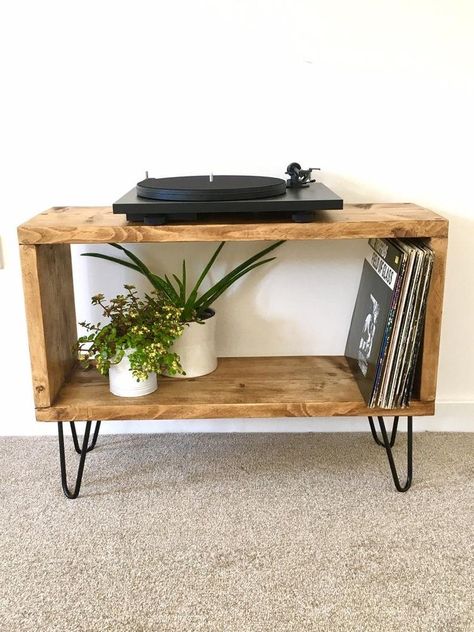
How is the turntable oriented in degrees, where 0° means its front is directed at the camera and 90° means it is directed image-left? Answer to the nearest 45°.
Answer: approximately 0°

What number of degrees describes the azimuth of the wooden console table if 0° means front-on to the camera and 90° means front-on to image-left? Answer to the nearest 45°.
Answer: approximately 0°
